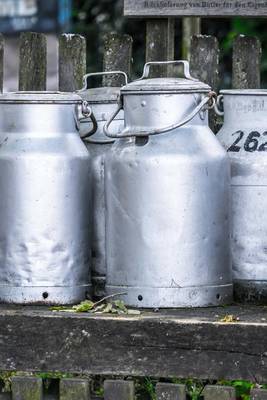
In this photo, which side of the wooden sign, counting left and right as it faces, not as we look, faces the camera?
front
